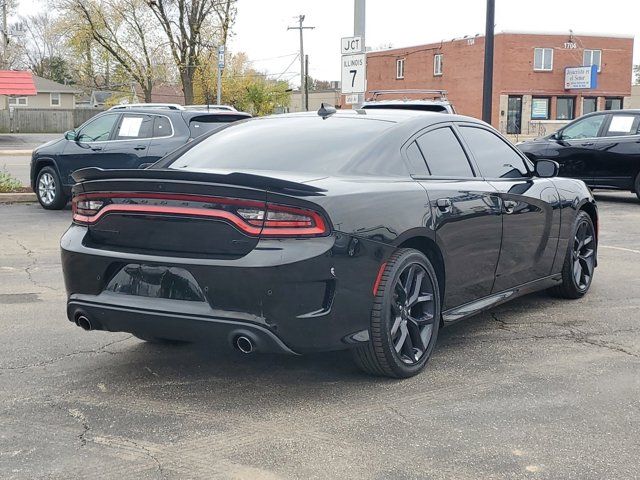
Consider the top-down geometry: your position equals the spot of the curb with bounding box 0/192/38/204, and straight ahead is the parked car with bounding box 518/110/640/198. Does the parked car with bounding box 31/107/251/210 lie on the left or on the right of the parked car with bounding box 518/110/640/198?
right

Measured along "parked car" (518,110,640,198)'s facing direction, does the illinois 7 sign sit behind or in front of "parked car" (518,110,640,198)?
in front

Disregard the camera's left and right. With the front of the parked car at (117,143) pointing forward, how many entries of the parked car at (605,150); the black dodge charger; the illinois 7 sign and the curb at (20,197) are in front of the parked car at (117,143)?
1

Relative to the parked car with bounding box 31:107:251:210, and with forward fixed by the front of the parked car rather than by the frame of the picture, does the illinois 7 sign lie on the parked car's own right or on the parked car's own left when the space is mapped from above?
on the parked car's own right

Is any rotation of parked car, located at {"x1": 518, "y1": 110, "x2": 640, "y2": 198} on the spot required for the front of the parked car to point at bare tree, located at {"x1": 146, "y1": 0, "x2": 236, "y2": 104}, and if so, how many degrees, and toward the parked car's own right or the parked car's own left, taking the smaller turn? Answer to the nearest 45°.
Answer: approximately 45° to the parked car's own right

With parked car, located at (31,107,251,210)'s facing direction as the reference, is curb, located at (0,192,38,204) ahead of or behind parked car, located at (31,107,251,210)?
ahead

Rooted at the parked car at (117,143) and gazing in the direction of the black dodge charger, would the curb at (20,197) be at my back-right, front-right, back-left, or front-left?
back-right

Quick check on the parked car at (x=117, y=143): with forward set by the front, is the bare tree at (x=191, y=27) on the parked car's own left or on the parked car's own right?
on the parked car's own right

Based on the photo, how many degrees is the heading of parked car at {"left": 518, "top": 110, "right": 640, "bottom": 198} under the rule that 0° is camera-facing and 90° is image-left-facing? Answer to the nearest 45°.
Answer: approximately 90°

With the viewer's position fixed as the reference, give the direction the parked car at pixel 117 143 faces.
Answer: facing away from the viewer and to the left of the viewer

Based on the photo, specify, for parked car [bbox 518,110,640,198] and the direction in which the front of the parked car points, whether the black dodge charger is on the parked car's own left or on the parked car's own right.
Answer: on the parked car's own left

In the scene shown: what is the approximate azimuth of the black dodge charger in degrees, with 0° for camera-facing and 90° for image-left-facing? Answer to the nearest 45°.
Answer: approximately 225°

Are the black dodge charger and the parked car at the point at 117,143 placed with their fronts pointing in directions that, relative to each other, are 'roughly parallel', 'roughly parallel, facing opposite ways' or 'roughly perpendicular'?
roughly perpendicular

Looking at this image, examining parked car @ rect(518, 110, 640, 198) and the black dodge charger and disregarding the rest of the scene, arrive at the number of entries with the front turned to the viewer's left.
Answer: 1
